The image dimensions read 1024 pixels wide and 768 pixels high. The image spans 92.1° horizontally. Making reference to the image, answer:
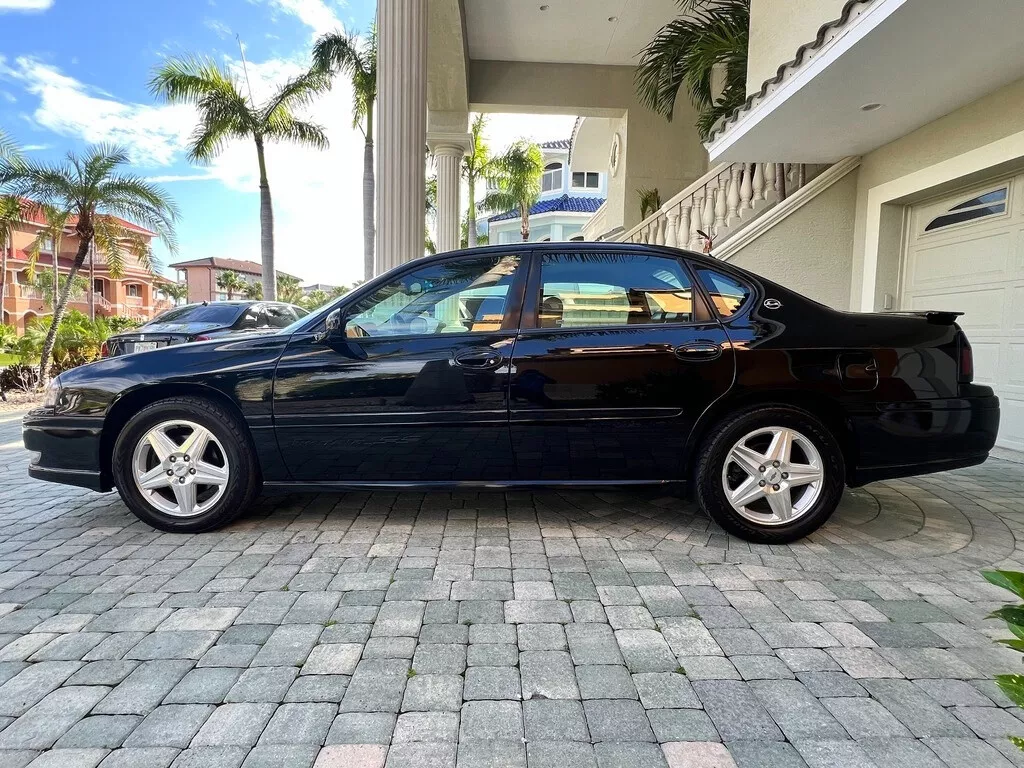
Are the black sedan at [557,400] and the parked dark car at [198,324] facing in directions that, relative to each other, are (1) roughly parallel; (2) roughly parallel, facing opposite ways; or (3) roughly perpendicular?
roughly perpendicular

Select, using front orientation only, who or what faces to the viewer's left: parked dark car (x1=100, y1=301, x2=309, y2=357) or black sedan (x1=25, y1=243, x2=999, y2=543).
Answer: the black sedan

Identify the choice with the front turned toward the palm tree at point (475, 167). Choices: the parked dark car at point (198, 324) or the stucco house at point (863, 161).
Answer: the parked dark car

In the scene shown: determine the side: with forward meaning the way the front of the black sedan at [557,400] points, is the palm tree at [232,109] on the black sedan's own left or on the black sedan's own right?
on the black sedan's own right

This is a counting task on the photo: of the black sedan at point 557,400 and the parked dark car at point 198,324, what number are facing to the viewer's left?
1

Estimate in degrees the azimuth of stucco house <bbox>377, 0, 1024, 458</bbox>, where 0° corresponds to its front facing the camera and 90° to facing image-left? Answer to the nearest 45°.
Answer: approximately 45°

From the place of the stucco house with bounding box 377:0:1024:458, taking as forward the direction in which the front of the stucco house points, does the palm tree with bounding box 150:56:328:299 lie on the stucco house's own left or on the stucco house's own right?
on the stucco house's own right

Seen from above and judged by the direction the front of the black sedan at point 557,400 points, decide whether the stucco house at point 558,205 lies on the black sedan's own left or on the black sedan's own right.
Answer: on the black sedan's own right

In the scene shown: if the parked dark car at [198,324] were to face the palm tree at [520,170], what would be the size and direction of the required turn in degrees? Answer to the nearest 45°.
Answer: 0° — it already faces it

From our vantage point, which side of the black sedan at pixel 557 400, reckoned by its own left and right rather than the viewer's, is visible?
left

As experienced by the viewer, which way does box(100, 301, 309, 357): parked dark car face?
facing away from the viewer and to the right of the viewer

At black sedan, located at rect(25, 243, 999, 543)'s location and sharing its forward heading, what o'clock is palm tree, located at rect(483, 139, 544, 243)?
The palm tree is roughly at 3 o'clock from the black sedan.

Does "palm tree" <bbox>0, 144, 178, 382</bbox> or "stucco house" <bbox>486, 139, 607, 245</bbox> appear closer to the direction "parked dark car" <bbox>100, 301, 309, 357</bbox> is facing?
the stucco house

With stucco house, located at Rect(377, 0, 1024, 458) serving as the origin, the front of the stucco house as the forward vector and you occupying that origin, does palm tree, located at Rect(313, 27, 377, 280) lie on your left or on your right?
on your right

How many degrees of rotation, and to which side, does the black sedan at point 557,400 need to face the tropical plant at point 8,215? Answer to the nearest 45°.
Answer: approximately 45° to its right
